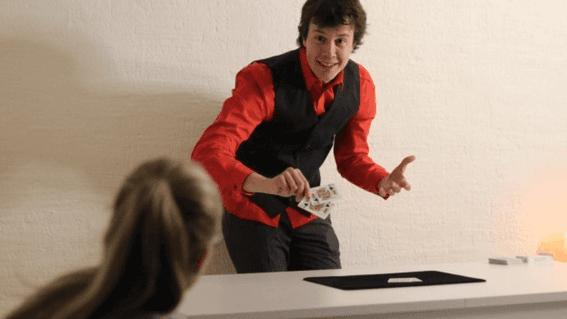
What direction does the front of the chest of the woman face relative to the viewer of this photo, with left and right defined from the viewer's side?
facing away from the viewer and to the right of the viewer

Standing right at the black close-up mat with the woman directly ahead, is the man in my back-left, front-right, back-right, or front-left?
back-right

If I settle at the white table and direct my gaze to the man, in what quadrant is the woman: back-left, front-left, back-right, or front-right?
back-left

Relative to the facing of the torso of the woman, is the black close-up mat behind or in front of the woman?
in front

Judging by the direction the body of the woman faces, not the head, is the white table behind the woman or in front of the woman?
in front

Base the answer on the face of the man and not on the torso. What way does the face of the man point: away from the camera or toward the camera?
toward the camera

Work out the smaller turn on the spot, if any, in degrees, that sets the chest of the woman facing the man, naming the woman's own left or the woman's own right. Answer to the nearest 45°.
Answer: approximately 45° to the woman's own left
